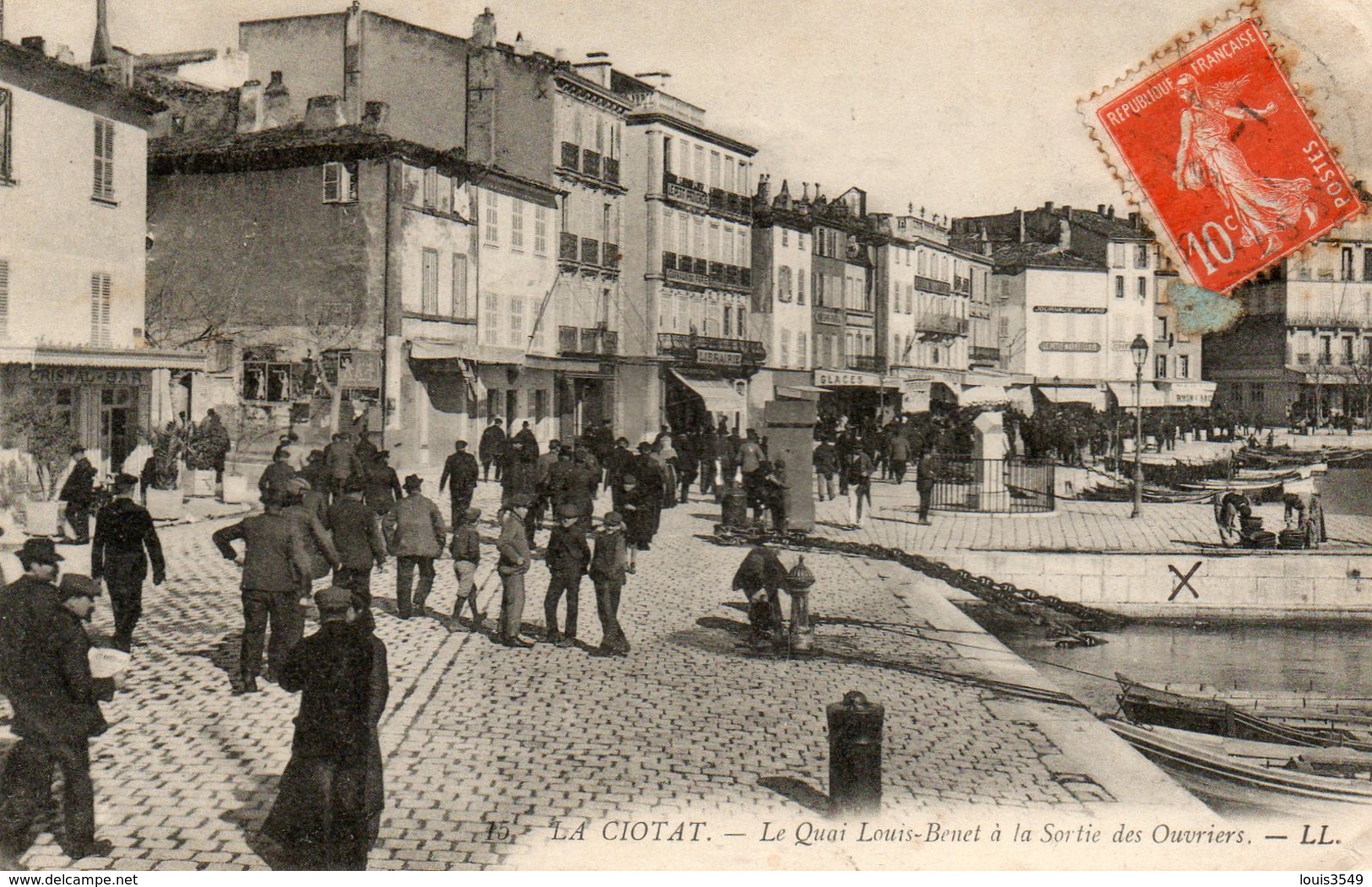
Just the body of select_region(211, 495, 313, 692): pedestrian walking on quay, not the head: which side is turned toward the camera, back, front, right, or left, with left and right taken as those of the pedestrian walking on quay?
back

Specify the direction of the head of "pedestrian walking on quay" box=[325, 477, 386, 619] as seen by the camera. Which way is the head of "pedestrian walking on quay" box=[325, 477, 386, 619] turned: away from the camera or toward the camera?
away from the camera

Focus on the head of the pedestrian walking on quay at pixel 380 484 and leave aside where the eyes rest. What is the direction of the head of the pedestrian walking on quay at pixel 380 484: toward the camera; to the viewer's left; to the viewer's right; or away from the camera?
away from the camera

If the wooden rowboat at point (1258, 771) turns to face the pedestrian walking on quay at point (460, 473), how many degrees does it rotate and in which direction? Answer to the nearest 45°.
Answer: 0° — it already faces them
